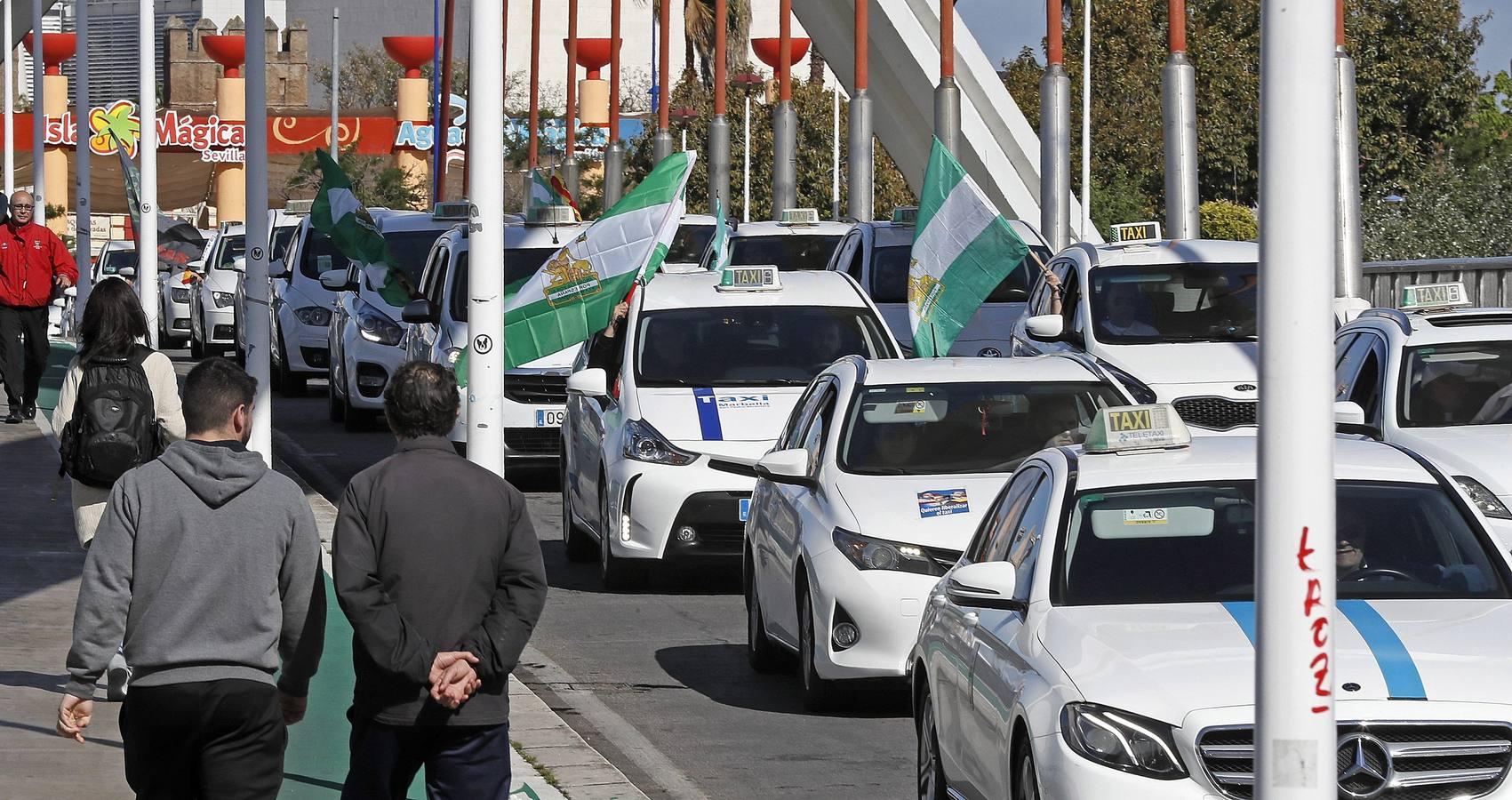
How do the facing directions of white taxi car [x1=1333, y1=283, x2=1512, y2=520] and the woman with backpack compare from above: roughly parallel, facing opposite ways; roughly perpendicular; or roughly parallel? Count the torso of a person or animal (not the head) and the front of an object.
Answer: roughly parallel, facing opposite ways

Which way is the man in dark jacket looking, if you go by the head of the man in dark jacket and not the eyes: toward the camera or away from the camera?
away from the camera

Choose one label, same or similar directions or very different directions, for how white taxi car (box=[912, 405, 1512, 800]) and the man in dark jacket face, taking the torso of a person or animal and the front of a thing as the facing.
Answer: very different directions

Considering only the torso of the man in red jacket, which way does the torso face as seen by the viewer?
toward the camera

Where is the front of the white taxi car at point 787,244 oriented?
toward the camera

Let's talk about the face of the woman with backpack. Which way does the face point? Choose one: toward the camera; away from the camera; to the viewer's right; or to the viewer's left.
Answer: away from the camera

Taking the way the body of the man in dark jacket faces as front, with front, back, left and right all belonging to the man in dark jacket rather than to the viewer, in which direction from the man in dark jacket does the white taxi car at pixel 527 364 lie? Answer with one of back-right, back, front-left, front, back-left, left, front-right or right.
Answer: front

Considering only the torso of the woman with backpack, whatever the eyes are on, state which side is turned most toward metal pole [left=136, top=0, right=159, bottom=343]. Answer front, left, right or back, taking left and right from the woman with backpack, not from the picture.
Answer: front

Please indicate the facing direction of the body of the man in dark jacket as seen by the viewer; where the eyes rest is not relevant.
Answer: away from the camera

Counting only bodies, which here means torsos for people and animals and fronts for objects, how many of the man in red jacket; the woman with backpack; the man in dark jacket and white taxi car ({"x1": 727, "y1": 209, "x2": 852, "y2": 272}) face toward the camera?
2

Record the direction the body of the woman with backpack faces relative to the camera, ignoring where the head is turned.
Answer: away from the camera

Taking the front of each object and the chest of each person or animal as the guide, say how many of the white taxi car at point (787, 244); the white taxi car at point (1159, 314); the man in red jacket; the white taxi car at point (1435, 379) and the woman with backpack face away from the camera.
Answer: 1

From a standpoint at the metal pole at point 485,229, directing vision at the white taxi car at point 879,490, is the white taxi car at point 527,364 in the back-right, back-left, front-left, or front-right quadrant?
front-left

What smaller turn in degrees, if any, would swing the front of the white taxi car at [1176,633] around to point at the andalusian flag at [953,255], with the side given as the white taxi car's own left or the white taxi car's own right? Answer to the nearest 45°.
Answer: approximately 135° to the white taxi car's own left
